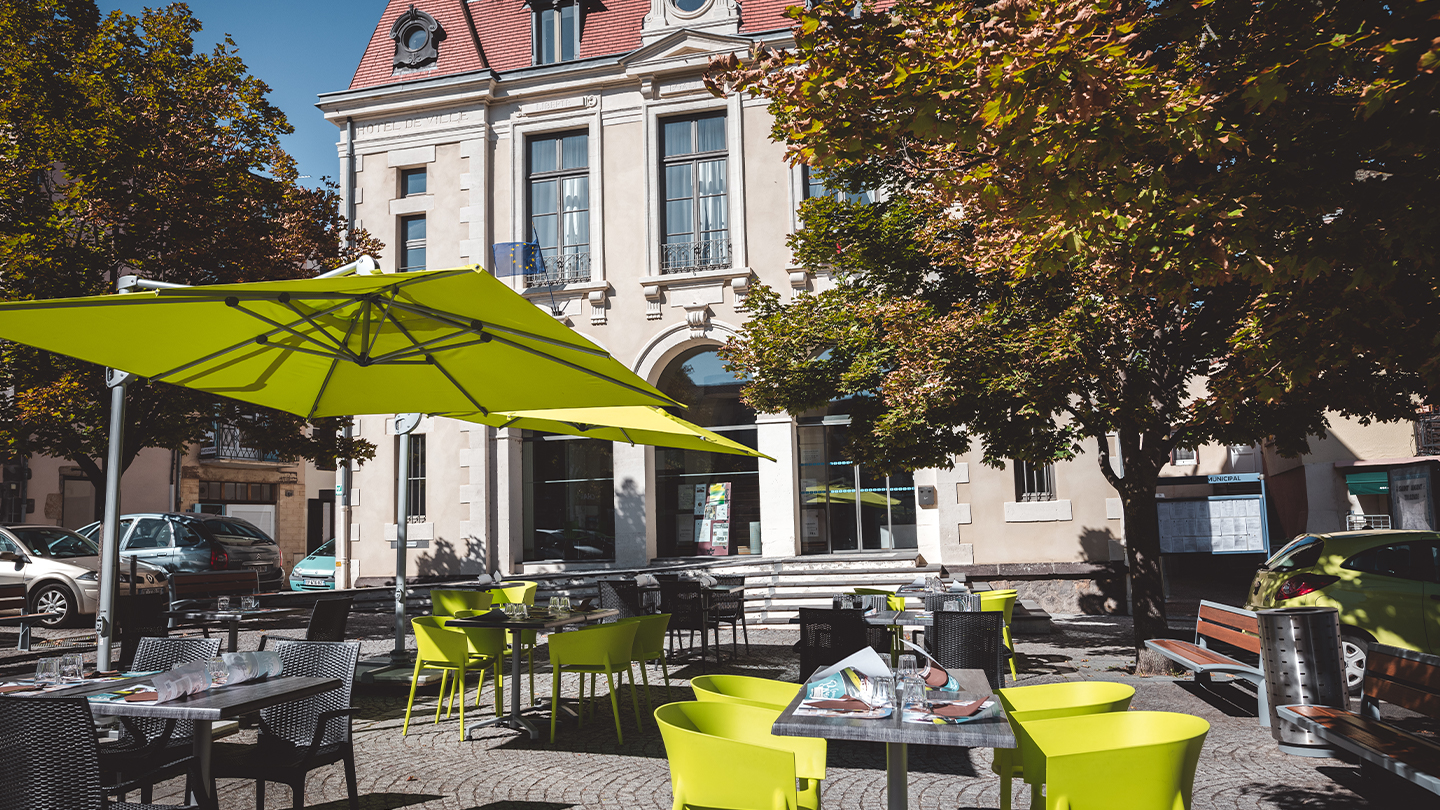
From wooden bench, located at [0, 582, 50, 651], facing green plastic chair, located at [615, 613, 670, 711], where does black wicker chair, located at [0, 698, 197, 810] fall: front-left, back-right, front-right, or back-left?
front-right

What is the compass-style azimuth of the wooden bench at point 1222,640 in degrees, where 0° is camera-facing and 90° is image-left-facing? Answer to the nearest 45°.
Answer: approximately 45°

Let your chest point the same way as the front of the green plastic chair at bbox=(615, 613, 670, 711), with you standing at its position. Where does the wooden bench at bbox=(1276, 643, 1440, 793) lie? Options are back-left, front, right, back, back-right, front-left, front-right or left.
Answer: back

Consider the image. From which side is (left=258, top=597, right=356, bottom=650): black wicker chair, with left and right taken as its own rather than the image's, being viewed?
left

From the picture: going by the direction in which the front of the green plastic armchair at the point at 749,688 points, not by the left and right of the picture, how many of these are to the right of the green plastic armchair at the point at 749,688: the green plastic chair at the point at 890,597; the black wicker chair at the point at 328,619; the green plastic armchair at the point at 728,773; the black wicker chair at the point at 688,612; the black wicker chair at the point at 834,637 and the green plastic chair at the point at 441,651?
1

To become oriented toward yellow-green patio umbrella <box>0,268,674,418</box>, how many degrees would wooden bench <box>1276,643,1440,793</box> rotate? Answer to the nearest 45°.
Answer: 0° — it already faces it

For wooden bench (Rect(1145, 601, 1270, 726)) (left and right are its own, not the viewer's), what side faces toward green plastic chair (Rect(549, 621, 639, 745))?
front

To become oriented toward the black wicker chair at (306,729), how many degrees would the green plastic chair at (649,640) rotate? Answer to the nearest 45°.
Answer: approximately 90° to its left

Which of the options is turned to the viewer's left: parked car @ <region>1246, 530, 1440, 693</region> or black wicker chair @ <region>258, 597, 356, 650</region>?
the black wicker chair

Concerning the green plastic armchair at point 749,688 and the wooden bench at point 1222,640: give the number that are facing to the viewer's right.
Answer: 1

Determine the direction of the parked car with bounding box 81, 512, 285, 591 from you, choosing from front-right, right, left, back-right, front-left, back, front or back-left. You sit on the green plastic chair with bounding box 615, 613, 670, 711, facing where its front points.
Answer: front

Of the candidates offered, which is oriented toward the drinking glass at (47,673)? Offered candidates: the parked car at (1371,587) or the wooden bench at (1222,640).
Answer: the wooden bench

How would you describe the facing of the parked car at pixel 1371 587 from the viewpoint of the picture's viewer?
facing away from the viewer and to the right of the viewer

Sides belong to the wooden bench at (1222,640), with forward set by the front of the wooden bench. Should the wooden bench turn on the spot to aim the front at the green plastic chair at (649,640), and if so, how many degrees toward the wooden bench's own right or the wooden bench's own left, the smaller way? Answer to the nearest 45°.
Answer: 0° — it already faces it
